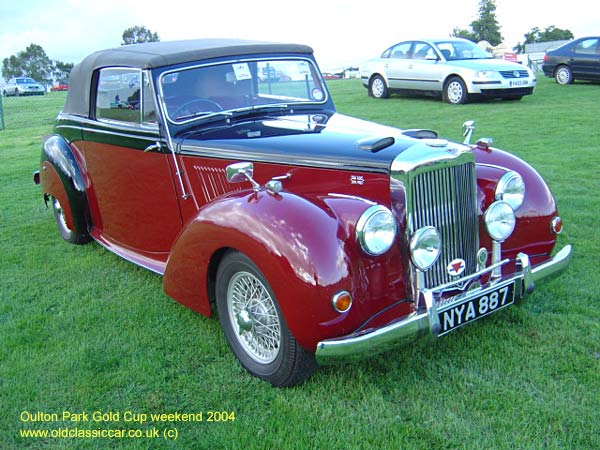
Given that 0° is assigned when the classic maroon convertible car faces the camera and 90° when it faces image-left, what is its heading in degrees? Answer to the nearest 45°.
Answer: approximately 315°

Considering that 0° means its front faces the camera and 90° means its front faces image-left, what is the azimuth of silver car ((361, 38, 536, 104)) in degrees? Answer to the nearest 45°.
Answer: approximately 315°

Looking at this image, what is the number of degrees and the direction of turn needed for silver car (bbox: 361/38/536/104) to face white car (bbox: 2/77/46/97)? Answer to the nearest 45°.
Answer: approximately 180°

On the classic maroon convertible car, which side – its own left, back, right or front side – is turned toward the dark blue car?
left

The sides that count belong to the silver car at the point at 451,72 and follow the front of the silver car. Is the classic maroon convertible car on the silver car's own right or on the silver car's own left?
on the silver car's own right

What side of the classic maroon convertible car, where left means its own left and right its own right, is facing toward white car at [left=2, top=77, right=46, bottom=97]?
back
